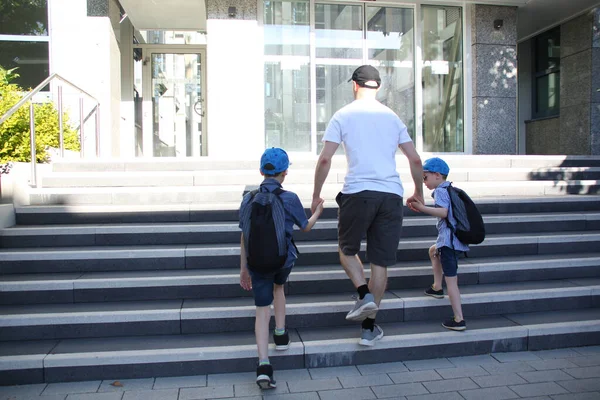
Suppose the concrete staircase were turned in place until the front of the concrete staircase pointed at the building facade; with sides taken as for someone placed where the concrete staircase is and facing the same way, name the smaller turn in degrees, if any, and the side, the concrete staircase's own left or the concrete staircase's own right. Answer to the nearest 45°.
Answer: approximately 180°

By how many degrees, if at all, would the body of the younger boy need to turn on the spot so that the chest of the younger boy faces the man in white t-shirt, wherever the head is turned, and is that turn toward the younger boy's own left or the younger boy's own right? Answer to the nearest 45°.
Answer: approximately 45° to the younger boy's own left

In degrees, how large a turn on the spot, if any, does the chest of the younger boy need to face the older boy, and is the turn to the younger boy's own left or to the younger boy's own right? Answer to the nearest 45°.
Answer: approximately 45° to the younger boy's own left

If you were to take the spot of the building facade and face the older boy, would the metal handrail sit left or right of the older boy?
right

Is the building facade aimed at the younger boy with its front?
yes

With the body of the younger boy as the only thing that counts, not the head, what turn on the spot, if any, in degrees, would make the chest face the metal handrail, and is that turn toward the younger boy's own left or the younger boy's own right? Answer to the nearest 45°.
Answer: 0° — they already face it

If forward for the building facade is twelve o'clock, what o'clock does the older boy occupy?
The older boy is roughly at 12 o'clock from the building facade.

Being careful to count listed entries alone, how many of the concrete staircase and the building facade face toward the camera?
2

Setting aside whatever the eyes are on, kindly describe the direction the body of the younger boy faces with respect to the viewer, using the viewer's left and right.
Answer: facing to the left of the viewer
